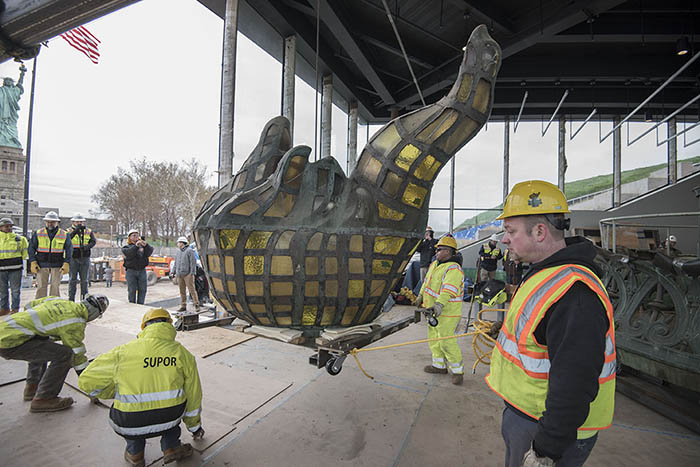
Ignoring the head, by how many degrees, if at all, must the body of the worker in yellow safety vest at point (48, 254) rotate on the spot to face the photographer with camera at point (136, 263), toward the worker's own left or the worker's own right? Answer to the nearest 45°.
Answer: approximately 90° to the worker's own left

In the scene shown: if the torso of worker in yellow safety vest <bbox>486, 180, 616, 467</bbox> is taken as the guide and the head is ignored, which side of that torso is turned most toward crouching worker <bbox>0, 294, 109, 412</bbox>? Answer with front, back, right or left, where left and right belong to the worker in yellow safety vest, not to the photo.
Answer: front

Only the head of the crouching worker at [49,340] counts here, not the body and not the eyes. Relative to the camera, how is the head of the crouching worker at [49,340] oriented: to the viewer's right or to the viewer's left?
to the viewer's right

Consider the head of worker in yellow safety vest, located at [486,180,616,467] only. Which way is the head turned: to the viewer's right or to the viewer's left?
to the viewer's left

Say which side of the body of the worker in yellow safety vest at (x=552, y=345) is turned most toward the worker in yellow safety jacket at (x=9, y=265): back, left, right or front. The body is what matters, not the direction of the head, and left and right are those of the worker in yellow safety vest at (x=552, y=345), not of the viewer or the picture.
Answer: front

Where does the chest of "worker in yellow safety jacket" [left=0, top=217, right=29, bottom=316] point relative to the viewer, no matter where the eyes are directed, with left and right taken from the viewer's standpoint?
facing the viewer

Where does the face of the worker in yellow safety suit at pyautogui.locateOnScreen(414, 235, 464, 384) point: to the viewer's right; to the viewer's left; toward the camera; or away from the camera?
to the viewer's left

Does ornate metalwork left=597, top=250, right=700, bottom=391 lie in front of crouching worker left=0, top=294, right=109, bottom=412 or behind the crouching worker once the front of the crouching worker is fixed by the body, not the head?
in front

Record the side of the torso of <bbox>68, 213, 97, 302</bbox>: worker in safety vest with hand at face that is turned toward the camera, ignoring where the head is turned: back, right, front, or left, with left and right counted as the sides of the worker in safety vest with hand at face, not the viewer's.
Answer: front

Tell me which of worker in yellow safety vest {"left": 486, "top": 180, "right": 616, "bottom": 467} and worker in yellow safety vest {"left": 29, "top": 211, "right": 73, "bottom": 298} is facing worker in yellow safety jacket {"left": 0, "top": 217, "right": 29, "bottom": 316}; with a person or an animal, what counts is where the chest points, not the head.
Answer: worker in yellow safety vest {"left": 486, "top": 180, "right": 616, "bottom": 467}

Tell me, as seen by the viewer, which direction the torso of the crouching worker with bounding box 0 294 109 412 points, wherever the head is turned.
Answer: to the viewer's right

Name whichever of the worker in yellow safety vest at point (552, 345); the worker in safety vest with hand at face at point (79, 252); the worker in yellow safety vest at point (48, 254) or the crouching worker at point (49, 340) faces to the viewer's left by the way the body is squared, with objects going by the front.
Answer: the worker in yellow safety vest at point (552, 345)
